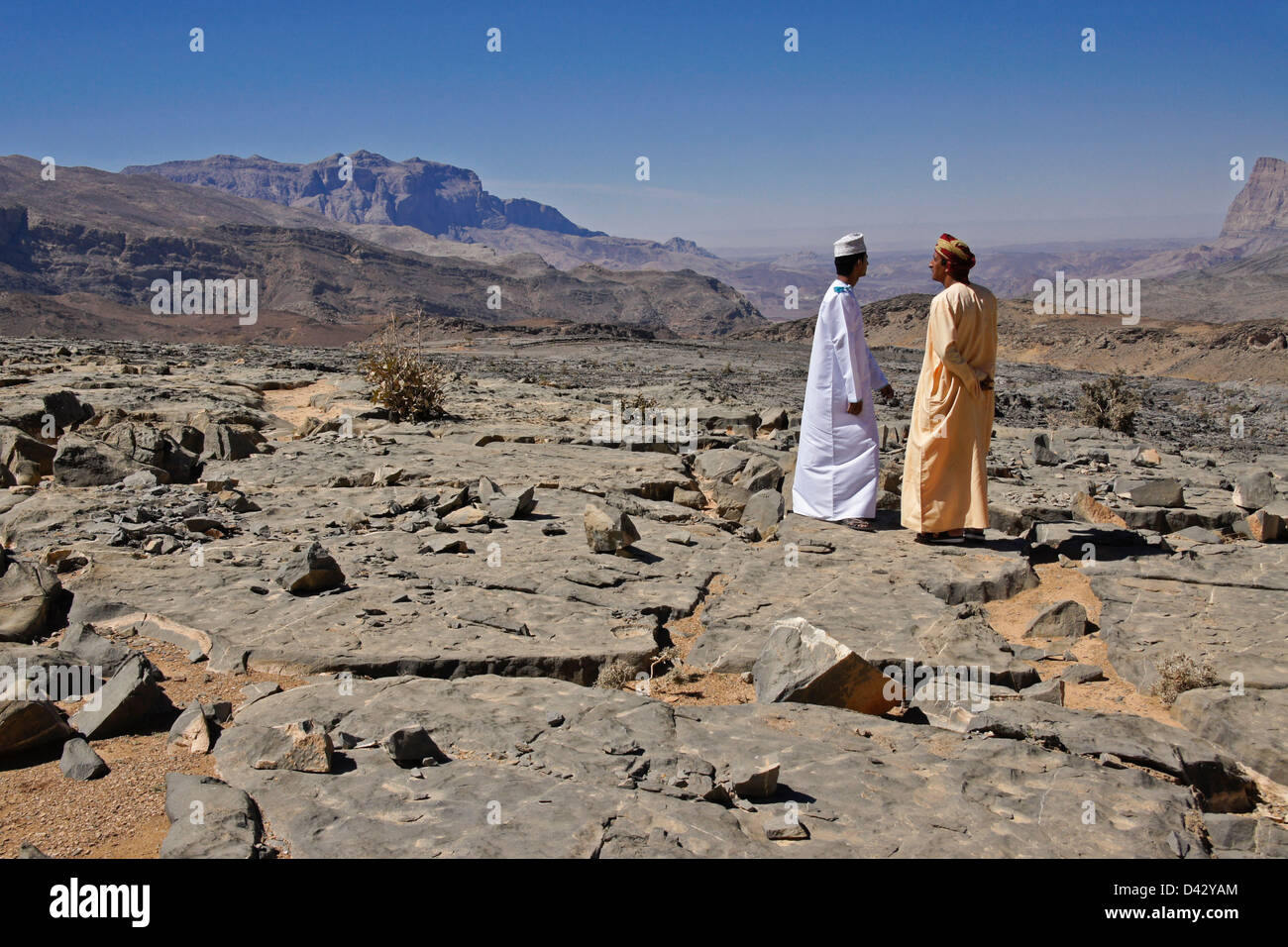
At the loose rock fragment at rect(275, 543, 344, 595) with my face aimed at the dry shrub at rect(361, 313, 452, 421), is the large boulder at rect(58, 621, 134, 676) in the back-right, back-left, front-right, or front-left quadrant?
back-left

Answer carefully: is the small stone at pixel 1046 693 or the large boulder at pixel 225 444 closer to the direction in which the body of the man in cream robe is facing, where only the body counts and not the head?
the large boulder

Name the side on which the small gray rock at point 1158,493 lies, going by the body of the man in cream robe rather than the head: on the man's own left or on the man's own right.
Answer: on the man's own right

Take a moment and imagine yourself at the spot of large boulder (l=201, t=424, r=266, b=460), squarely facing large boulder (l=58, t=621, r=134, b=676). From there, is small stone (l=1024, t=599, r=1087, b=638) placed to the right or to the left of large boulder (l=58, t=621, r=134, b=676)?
left

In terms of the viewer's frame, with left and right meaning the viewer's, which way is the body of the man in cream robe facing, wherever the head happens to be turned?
facing away from the viewer and to the left of the viewer

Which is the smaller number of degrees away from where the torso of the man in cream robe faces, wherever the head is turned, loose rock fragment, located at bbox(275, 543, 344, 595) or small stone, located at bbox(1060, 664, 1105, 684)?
the loose rock fragment

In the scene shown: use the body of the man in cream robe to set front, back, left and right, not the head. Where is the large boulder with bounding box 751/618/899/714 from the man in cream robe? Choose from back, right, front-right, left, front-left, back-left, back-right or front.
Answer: back-left

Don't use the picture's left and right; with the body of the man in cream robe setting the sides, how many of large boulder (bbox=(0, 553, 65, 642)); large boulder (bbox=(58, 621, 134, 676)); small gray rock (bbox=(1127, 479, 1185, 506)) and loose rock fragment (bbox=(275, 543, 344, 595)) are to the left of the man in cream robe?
3

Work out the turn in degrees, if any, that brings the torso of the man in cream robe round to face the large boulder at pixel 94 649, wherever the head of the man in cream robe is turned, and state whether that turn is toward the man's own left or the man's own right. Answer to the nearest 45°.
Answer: approximately 90° to the man's own left

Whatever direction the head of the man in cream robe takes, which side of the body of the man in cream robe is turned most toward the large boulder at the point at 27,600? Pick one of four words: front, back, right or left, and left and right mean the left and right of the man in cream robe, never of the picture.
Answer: left

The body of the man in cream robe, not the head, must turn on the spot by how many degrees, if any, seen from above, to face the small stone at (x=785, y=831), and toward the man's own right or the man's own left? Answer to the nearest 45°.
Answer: approximately 135° to the man's own left
